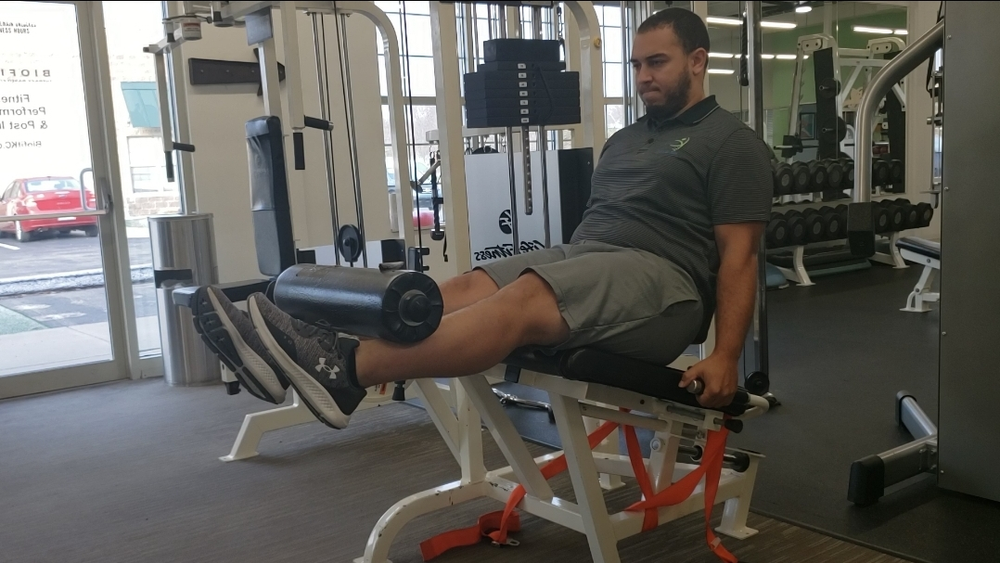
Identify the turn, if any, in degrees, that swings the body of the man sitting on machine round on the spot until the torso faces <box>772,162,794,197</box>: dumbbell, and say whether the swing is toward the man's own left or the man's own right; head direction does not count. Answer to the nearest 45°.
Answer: approximately 180°

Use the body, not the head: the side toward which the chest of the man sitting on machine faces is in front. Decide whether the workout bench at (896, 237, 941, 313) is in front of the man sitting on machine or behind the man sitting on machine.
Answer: behind

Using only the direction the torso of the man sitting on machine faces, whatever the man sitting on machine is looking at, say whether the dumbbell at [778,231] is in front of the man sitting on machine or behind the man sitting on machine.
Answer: behind

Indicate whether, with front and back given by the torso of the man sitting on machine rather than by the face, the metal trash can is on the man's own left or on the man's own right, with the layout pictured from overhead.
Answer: on the man's own right

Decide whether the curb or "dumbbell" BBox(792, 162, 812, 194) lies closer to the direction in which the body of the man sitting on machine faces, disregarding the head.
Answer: the curb

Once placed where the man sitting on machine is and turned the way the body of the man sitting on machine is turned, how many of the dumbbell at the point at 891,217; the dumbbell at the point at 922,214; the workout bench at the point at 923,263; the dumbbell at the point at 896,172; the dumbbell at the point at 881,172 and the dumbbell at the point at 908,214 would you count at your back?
6

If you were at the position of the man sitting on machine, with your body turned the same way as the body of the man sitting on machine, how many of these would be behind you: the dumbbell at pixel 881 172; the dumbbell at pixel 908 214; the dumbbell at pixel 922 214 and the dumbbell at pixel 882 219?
4

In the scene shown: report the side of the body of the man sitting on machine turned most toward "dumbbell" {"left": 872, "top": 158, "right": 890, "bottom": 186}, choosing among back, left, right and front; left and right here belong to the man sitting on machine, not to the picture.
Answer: back

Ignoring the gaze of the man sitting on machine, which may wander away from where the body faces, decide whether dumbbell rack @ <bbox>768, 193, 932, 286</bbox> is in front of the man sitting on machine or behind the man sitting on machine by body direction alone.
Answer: behind

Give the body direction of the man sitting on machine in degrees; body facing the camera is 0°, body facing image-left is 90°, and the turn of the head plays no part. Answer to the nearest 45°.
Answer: approximately 45°

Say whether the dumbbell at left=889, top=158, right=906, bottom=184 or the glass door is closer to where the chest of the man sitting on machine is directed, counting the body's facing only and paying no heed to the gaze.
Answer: the glass door

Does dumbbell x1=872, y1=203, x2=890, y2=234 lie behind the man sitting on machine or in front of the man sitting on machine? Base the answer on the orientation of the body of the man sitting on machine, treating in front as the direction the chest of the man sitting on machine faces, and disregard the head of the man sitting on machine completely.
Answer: behind
